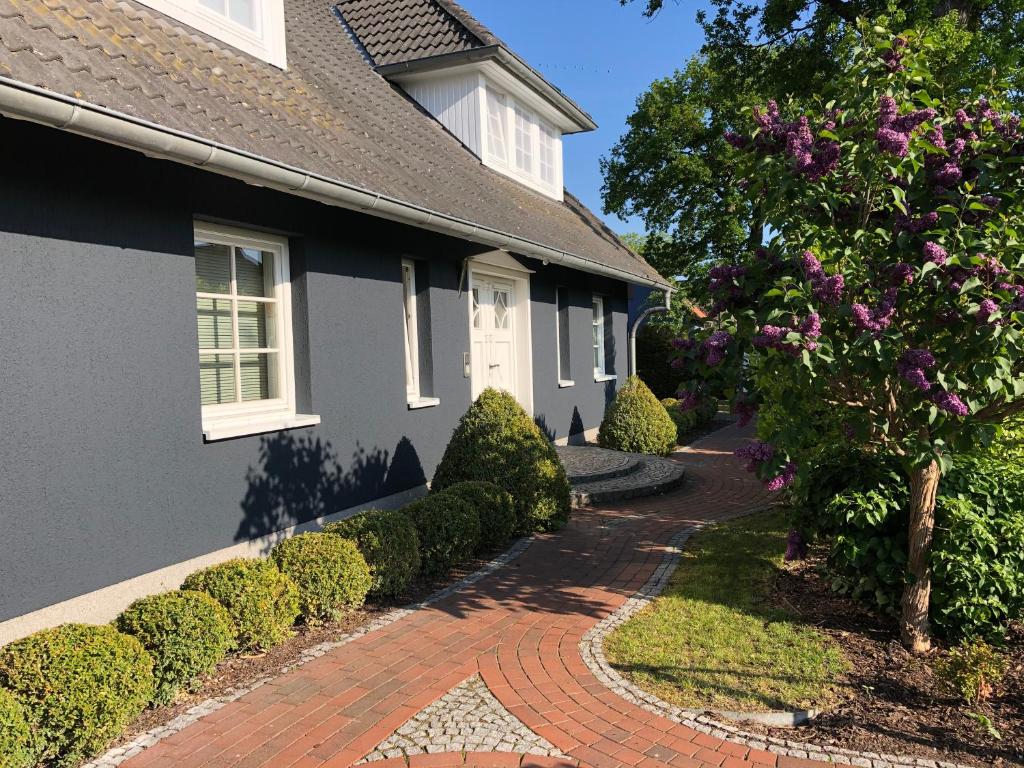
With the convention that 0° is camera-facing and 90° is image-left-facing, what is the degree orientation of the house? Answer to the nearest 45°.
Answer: approximately 315°

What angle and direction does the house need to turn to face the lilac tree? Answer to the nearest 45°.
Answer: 0° — it already faces it

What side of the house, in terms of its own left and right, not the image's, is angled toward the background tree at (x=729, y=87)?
left

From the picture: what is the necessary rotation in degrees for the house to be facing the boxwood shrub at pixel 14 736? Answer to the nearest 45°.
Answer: approximately 45° to its right

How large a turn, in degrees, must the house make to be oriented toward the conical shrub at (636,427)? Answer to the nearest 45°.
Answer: approximately 90° to its left
